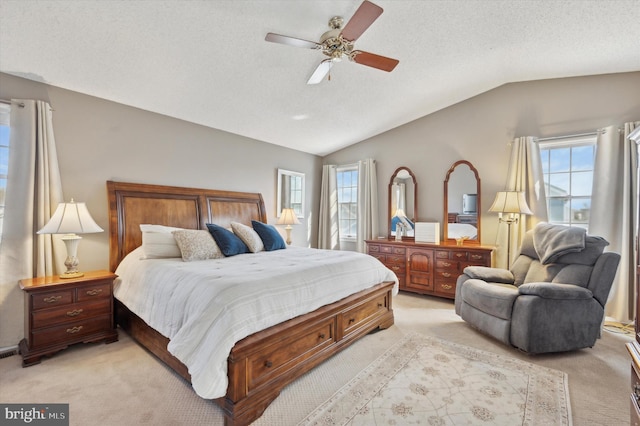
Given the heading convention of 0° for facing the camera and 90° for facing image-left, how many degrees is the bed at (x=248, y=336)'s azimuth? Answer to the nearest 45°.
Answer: approximately 315°

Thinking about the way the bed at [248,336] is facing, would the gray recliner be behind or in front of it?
in front

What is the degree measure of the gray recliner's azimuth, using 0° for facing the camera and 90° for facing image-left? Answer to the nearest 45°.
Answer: approximately 45°

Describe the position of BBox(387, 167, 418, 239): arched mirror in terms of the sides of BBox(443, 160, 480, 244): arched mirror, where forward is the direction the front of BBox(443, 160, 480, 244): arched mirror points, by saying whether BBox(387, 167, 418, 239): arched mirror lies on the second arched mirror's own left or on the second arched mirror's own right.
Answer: on the second arched mirror's own right

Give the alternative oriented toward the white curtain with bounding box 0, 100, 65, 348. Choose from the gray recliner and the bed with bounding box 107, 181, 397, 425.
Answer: the gray recliner

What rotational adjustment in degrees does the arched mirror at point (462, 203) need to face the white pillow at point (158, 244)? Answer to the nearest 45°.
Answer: approximately 45° to its right

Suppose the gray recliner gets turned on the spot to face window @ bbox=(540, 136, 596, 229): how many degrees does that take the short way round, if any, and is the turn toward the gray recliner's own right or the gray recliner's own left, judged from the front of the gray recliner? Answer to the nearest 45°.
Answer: approximately 135° to the gray recliner's own right

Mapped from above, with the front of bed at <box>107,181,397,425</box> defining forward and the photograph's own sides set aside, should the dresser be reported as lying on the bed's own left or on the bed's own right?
on the bed's own left

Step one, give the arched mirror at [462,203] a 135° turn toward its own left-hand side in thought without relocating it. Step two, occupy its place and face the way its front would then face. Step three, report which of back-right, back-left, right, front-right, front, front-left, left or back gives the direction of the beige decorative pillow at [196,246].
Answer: back

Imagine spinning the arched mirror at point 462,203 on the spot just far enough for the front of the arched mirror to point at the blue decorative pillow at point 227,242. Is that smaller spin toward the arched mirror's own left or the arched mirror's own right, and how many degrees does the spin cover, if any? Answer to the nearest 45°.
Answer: approximately 45° to the arched mirror's own right

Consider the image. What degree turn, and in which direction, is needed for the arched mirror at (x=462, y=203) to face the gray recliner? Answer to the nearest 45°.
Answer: approximately 45° to its left

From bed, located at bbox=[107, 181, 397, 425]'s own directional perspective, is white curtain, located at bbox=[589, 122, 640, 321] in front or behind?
in front

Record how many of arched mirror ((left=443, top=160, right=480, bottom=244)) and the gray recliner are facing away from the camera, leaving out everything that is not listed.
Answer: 0

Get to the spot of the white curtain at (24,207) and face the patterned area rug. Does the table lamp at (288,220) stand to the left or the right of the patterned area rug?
left

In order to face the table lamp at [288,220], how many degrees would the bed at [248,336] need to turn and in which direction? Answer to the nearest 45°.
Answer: approximately 135° to its left
